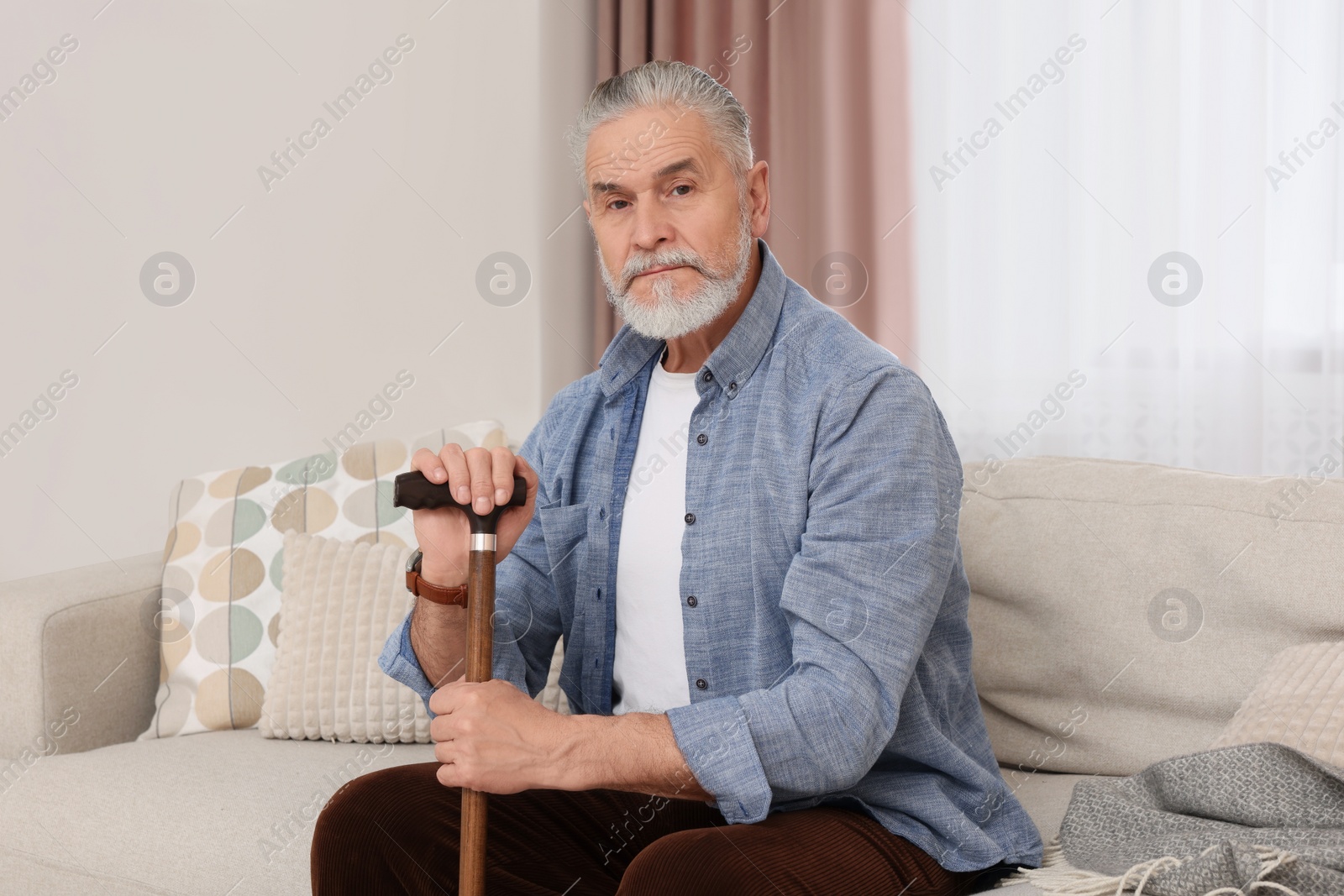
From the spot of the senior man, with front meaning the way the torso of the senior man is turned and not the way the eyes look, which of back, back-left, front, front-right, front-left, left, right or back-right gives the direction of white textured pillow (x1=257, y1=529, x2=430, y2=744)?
right

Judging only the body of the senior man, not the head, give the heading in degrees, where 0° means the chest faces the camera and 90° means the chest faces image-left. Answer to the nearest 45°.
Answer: approximately 45°

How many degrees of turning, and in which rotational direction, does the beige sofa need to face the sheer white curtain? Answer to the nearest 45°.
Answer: approximately 135° to its left

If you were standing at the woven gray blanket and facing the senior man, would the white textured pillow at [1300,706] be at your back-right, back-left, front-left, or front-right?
back-right

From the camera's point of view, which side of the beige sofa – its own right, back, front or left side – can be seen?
front
